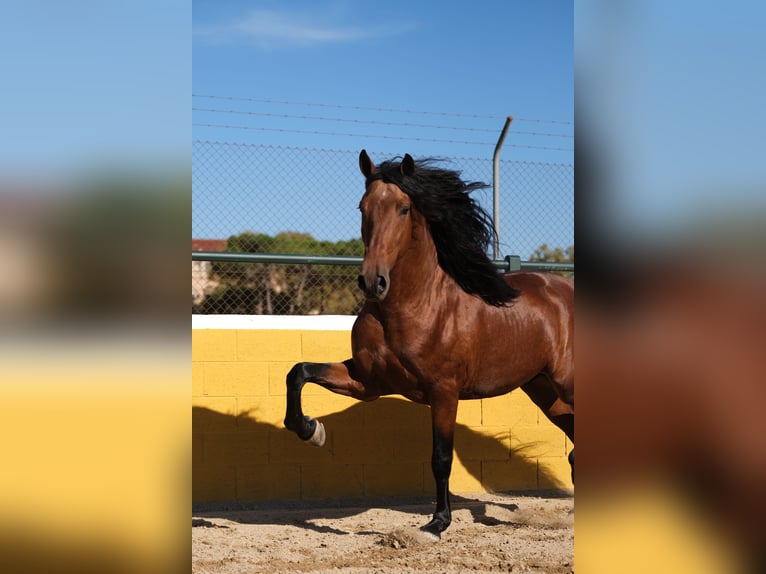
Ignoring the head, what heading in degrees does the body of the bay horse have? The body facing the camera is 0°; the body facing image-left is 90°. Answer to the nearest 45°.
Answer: approximately 45°
